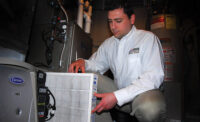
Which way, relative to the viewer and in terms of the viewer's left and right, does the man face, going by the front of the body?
facing the viewer and to the left of the viewer

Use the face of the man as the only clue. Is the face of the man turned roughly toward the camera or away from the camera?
toward the camera

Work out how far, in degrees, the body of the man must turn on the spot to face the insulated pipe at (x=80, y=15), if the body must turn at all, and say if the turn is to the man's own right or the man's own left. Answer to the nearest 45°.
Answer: approximately 90° to the man's own right
